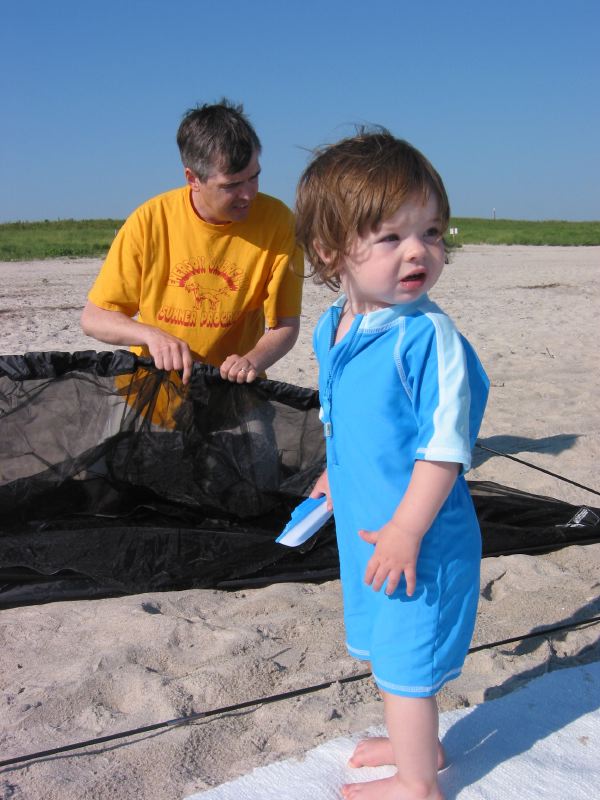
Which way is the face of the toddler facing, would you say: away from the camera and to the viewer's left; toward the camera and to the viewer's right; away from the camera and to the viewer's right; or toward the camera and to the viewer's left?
toward the camera and to the viewer's right

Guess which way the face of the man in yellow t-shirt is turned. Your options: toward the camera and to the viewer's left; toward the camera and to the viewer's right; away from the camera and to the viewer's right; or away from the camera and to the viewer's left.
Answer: toward the camera and to the viewer's right

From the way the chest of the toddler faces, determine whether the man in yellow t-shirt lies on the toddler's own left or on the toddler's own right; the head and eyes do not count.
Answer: on the toddler's own right

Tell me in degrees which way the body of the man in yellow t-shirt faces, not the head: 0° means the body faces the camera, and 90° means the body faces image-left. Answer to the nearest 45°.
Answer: approximately 0°

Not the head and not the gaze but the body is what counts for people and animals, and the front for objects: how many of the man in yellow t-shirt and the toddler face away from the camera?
0

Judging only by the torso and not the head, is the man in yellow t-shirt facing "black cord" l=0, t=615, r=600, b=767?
yes
